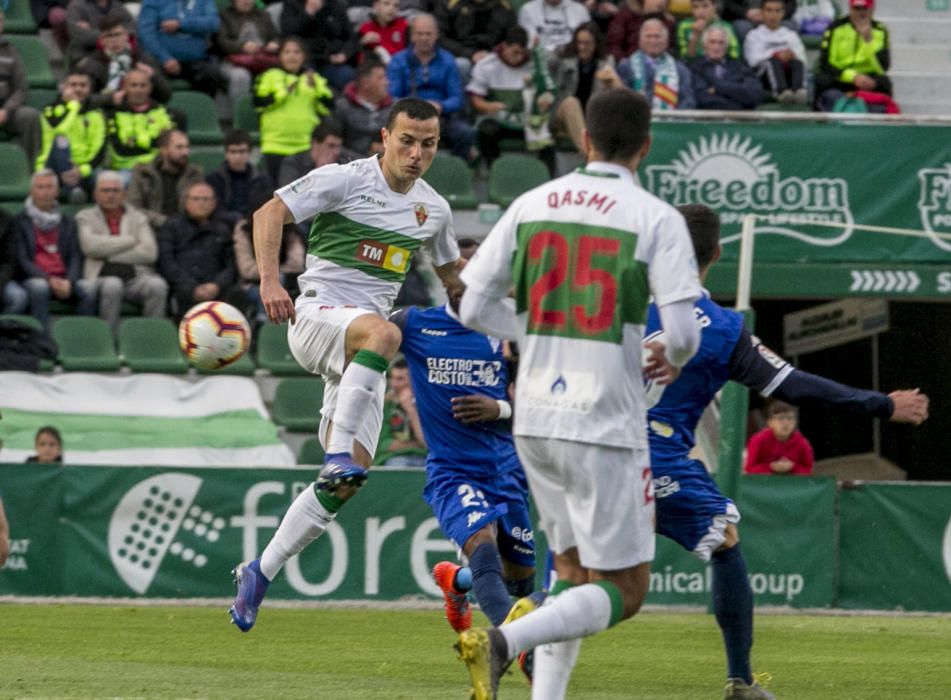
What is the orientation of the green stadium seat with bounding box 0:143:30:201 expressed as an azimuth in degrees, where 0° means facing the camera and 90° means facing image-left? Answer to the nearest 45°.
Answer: approximately 0°

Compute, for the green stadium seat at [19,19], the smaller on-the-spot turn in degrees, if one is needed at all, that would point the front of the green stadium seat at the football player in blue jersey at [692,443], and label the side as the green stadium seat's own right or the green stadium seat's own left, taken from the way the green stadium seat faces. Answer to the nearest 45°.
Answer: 0° — it already faces them

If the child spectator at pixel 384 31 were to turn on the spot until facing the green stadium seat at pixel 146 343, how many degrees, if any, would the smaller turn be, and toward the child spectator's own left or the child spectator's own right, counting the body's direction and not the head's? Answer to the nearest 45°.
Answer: approximately 45° to the child spectator's own right

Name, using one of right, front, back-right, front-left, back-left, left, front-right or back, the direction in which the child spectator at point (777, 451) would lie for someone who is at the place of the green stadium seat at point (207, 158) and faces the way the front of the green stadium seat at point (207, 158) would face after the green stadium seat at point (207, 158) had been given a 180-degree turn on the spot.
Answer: back-right

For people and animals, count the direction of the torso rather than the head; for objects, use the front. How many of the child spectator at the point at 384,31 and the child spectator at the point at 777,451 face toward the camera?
2
